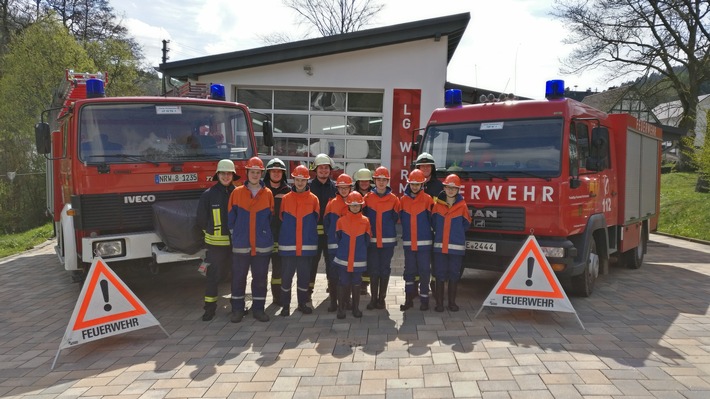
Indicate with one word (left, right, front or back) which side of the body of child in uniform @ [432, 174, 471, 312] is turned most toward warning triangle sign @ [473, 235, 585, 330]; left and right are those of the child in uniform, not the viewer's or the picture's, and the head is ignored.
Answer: left

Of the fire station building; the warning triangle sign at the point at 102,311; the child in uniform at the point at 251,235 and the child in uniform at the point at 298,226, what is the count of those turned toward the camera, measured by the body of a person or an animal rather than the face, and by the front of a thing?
4

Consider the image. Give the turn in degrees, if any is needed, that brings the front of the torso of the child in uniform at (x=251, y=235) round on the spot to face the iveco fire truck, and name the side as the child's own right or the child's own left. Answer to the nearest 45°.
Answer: approximately 135° to the child's own right

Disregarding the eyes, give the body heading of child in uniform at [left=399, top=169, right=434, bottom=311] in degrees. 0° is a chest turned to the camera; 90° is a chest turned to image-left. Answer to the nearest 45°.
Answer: approximately 0°

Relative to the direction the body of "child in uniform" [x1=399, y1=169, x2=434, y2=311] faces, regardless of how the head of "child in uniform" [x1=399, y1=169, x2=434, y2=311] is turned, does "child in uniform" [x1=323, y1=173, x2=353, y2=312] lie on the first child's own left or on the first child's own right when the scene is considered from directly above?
on the first child's own right

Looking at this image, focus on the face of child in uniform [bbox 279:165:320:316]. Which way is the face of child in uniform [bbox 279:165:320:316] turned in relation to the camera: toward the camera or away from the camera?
toward the camera

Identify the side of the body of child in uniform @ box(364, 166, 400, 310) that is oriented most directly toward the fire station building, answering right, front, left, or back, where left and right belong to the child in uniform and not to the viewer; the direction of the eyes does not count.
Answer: back

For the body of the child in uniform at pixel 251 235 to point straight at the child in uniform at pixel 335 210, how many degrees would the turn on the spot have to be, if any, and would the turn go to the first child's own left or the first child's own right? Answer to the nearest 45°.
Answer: approximately 90° to the first child's own left

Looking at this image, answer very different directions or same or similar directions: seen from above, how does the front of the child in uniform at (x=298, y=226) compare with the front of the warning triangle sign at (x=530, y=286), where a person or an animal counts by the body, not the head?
same or similar directions

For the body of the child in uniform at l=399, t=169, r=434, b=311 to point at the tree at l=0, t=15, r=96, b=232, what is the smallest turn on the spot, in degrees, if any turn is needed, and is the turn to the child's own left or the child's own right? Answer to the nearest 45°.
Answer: approximately 135° to the child's own right

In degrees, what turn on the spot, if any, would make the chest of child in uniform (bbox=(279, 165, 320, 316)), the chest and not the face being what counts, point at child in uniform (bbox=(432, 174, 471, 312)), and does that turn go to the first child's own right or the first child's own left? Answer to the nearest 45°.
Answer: approximately 90° to the first child's own left

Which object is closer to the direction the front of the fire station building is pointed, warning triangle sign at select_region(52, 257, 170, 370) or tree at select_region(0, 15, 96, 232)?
the warning triangle sign

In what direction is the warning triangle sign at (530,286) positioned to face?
toward the camera

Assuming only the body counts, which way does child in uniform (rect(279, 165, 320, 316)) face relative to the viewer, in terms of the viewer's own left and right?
facing the viewer

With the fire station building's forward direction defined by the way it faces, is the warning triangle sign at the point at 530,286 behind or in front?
in front

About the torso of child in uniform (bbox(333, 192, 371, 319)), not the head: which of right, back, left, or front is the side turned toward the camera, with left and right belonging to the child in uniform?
front

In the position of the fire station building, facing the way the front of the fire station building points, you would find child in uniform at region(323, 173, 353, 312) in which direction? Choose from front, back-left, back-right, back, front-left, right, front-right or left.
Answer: front

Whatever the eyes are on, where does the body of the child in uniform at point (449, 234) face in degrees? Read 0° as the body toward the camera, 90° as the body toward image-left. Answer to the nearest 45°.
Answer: approximately 0°
